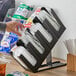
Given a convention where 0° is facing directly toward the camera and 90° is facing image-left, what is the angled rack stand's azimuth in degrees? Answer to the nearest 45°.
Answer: approximately 90°

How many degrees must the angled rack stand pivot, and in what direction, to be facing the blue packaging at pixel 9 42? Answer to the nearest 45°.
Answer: approximately 45° to its right
